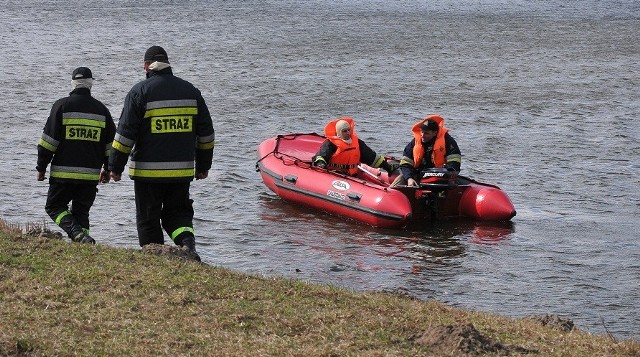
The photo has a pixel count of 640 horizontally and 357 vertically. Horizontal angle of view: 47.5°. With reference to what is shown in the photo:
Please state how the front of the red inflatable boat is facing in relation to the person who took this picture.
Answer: facing away from the viewer and to the left of the viewer

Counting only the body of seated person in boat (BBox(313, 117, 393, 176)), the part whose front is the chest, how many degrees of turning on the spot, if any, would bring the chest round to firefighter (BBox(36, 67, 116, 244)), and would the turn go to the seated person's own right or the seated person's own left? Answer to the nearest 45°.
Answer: approximately 90° to the seated person's own right

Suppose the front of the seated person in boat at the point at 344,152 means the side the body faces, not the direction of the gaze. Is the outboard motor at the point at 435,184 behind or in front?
in front

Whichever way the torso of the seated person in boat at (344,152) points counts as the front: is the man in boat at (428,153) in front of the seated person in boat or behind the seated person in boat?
in front

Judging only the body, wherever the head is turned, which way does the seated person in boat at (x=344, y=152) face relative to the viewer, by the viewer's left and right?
facing the viewer and to the right of the viewer

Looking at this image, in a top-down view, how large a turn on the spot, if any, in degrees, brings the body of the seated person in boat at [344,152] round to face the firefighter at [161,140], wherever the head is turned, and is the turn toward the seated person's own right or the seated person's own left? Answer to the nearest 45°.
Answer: approximately 45° to the seated person's own right
